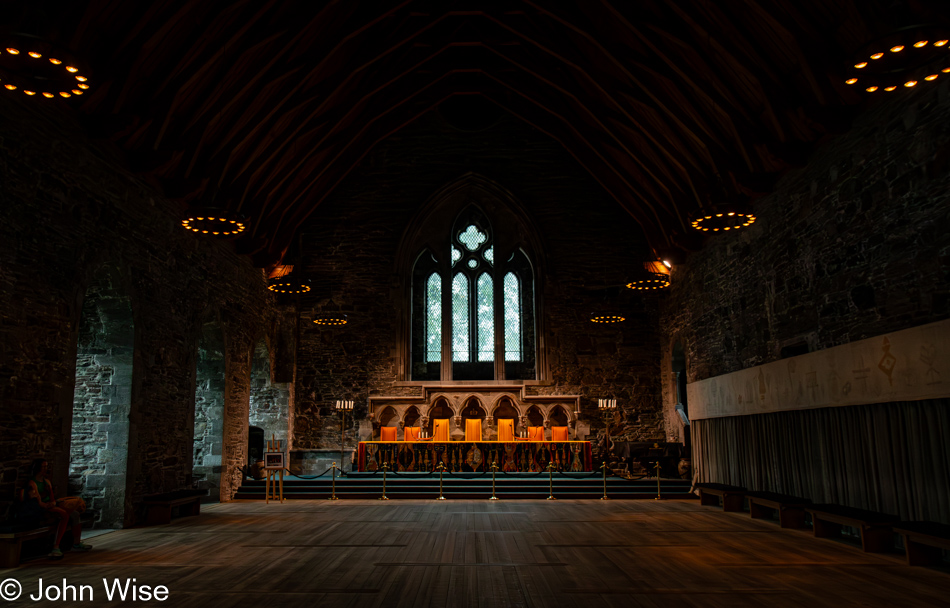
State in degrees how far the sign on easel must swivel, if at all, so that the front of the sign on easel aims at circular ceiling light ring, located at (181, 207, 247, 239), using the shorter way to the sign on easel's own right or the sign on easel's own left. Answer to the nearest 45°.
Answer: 0° — it already faces it

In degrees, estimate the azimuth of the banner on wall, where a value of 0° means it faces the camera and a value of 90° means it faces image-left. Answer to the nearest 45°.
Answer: approximately 45°

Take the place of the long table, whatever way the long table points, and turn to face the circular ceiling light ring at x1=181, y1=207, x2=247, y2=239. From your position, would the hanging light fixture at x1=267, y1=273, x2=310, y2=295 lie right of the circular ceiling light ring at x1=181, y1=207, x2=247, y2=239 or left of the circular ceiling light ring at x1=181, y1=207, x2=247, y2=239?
right

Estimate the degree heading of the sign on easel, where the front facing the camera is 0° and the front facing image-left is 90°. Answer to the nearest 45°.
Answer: approximately 0°

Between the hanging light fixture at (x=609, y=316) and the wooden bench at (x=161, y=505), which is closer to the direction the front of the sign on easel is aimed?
the wooden bench

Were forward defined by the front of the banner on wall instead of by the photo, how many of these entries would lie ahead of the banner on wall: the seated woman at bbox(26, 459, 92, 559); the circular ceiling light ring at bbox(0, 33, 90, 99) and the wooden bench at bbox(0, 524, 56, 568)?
3

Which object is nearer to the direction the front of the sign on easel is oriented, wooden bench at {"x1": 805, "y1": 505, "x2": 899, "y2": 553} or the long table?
the wooden bench

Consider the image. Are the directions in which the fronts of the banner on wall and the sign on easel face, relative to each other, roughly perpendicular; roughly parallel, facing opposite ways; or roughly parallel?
roughly perpendicular

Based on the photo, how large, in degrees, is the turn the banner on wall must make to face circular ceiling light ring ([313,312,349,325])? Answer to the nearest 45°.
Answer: approximately 45° to its right
